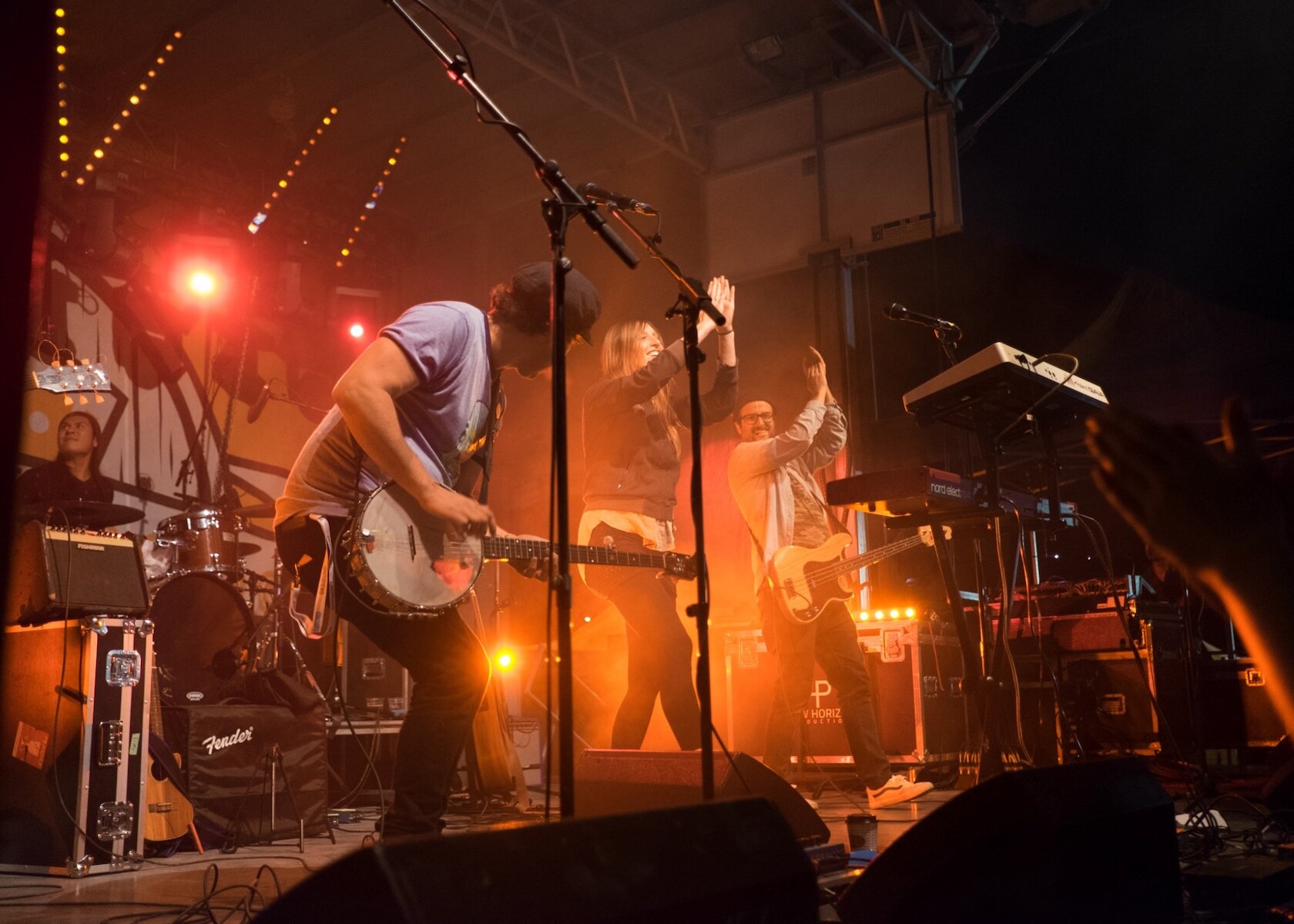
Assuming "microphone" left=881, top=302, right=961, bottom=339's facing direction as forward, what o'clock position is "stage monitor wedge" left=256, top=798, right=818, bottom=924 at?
The stage monitor wedge is roughly at 9 o'clock from the microphone.

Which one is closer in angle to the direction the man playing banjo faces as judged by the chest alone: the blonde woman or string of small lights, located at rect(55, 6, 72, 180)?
the blonde woman

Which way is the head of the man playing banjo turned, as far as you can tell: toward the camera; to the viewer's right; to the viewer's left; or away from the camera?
to the viewer's right

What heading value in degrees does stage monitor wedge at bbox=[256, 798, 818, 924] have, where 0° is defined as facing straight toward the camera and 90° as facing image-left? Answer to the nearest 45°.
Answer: approximately 135°

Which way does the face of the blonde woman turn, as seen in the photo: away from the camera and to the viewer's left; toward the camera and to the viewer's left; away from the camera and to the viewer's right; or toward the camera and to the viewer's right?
toward the camera and to the viewer's right

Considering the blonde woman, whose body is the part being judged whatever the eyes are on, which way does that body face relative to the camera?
to the viewer's right

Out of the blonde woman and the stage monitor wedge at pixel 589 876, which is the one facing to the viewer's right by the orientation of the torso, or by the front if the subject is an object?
the blonde woman

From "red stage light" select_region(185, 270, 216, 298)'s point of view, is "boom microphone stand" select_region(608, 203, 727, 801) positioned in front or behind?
in front

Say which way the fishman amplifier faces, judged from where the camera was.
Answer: facing the viewer and to the right of the viewer

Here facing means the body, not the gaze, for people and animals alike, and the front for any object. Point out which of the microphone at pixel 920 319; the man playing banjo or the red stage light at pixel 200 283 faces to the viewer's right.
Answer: the man playing banjo

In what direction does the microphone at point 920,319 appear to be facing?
to the viewer's left
